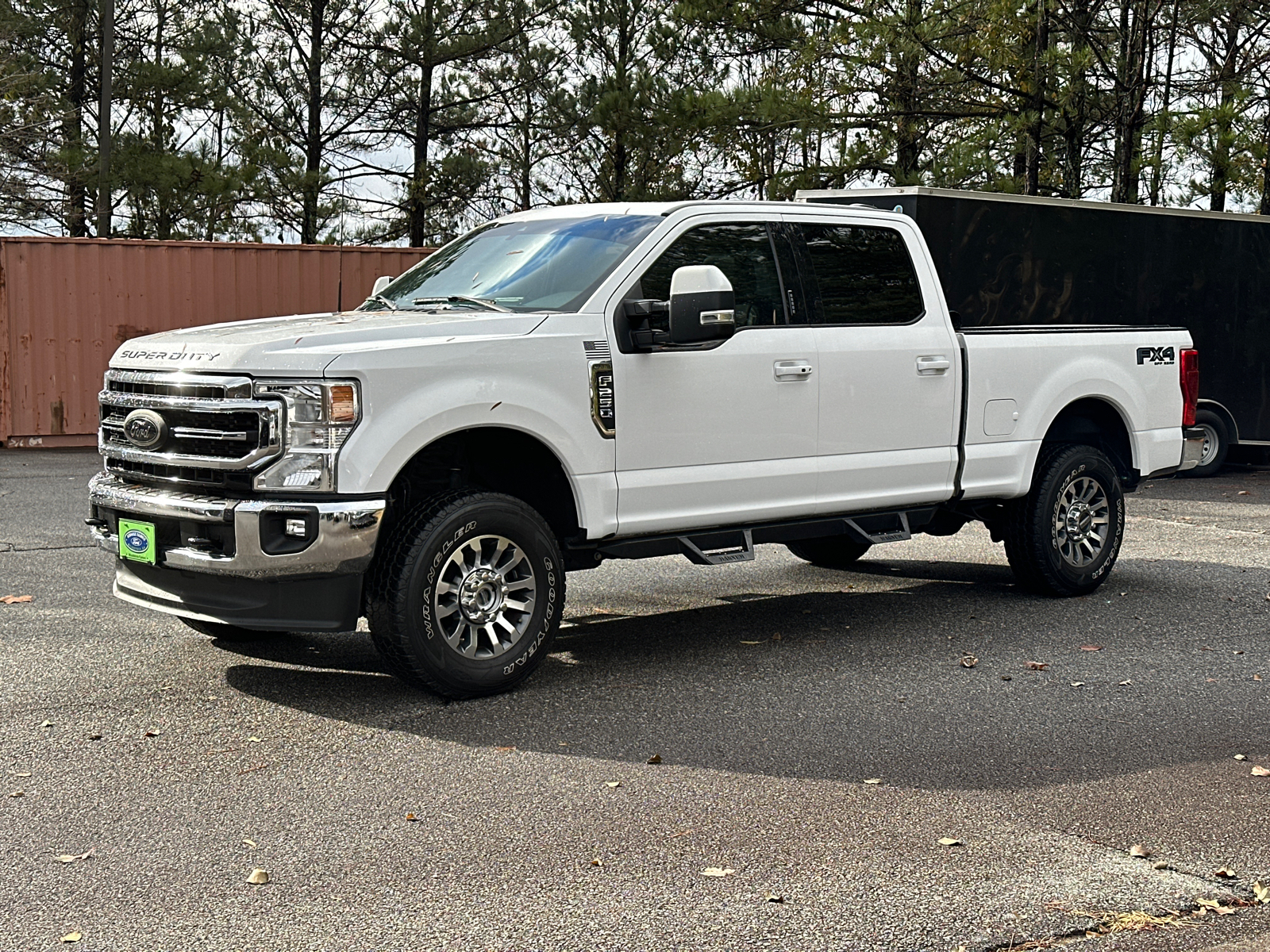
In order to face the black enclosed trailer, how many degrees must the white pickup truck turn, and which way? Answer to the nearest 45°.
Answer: approximately 180°

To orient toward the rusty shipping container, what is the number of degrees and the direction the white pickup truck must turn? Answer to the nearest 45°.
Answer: approximately 90° to its right

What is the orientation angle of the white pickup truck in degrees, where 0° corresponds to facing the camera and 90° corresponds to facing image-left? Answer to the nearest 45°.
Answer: approximately 45°
